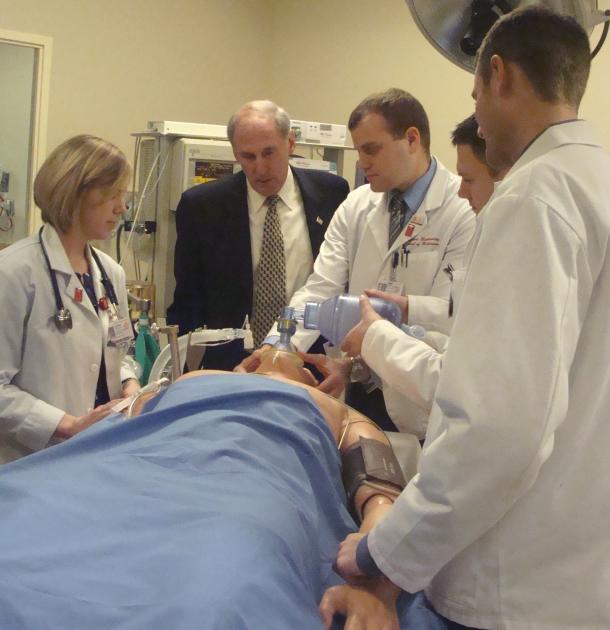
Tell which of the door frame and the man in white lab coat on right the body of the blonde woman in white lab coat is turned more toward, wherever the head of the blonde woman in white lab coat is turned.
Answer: the man in white lab coat on right

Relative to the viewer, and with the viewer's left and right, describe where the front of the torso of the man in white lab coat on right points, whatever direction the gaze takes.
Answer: facing away from the viewer and to the left of the viewer

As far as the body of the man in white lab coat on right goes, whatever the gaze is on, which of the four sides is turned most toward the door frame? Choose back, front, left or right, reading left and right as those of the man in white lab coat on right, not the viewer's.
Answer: front

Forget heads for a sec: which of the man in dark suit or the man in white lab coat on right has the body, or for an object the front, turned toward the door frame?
the man in white lab coat on right

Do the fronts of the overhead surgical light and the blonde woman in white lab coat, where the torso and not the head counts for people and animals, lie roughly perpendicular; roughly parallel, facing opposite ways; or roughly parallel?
roughly perpendicular

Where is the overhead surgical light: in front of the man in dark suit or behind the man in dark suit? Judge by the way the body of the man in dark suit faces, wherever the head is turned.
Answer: in front

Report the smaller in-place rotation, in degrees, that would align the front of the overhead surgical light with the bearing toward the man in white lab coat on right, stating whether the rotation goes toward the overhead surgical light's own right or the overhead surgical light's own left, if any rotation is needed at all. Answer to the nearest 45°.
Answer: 0° — it already faces them

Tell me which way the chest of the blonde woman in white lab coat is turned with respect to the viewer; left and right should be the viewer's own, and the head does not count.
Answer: facing the viewer and to the right of the viewer

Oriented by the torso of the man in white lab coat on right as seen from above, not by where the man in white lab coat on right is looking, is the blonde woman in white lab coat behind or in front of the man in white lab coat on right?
in front

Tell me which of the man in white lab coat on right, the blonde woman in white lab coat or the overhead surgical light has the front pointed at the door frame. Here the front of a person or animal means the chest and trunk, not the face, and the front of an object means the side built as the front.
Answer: the man in white lab coat on right

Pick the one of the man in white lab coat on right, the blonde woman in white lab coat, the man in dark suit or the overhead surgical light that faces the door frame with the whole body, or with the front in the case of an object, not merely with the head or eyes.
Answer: the man in white lab coat on right

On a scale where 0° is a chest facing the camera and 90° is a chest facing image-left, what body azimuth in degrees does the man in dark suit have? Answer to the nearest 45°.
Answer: approximately 0°

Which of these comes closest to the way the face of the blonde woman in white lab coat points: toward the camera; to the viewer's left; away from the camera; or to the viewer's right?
to the viewer's right
